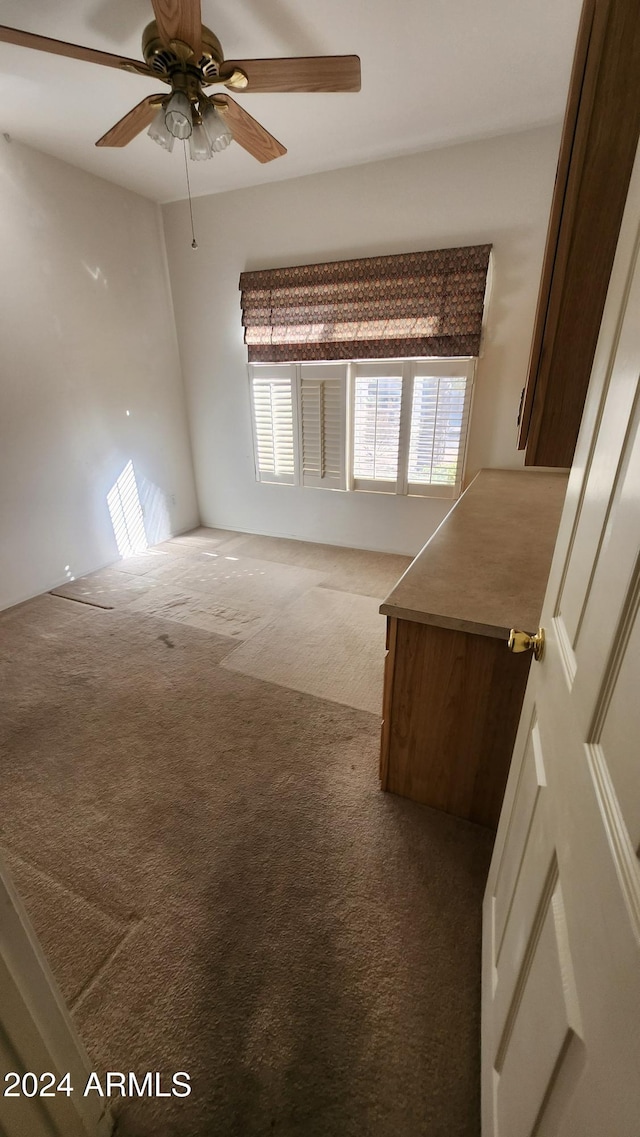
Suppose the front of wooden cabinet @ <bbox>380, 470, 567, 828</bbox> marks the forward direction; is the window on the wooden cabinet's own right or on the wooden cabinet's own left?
on the wooden cabinet's own right

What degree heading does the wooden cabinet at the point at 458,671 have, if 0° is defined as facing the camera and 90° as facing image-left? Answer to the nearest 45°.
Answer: approximately 90°

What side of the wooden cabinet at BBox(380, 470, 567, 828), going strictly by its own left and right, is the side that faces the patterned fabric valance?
right

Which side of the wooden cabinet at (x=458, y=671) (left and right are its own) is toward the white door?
left
